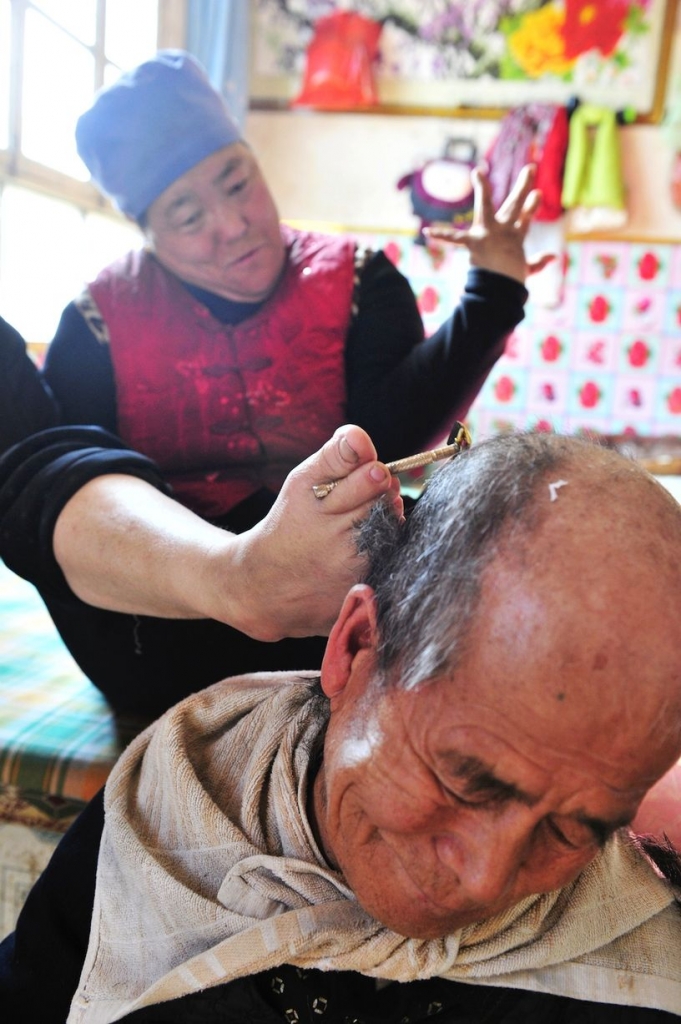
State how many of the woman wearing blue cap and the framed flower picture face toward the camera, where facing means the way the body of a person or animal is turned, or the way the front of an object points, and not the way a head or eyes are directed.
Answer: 2

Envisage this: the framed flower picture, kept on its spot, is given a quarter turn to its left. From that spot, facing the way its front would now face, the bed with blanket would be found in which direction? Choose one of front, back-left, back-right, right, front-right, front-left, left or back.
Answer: right

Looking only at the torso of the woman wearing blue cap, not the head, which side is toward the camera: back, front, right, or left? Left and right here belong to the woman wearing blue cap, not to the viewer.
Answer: front

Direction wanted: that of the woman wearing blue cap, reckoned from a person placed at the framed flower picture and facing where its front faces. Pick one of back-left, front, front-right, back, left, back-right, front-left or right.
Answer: front

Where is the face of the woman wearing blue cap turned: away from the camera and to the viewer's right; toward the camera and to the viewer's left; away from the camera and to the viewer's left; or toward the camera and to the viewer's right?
toward the camera and to the viewer's right

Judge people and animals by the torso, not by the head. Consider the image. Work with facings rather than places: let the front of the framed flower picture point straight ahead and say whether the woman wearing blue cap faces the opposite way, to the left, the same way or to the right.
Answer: the same way

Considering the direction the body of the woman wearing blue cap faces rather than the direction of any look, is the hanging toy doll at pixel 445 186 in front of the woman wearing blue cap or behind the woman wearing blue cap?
behind
